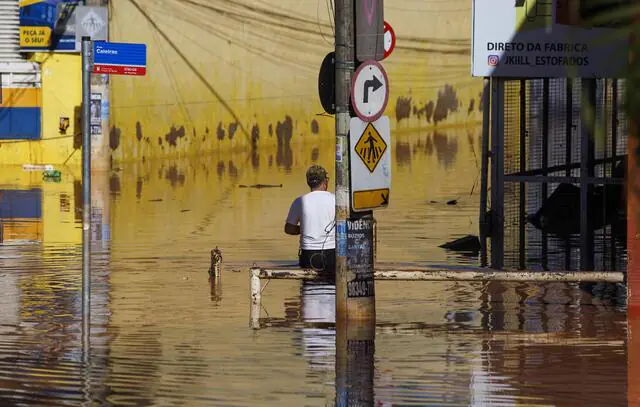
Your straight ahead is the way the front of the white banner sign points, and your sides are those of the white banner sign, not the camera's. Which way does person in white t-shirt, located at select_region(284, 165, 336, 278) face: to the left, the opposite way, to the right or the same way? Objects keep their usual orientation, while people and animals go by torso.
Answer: the opposite way

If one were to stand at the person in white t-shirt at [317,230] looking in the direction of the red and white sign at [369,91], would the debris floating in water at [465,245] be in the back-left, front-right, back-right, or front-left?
back-left

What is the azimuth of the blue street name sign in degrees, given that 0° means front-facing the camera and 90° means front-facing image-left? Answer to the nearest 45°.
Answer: approximately 0°

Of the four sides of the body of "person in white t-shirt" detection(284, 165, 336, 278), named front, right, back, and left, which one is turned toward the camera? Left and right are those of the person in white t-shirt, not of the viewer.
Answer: back

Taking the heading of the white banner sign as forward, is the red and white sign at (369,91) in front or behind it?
in front

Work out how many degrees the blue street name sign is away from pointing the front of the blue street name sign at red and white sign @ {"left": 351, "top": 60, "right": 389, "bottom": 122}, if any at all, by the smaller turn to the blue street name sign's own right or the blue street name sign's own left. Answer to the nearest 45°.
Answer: approximately 45° to the blue street name sign's own left

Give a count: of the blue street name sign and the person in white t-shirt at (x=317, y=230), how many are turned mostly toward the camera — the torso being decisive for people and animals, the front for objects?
1
